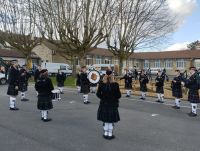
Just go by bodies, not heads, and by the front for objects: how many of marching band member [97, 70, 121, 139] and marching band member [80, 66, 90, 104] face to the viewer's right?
1

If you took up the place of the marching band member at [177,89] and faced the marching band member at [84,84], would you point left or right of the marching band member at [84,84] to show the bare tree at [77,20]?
right

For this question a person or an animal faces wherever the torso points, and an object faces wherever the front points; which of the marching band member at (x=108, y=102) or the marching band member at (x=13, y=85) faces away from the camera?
the marching band member at (x=108, y=102)

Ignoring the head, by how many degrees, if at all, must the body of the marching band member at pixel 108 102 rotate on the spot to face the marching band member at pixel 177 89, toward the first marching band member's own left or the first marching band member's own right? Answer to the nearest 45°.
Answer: approximately 45° to the first marching band member's own right

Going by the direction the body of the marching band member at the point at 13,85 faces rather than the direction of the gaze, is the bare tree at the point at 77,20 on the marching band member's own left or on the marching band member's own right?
on the marching band member's own left

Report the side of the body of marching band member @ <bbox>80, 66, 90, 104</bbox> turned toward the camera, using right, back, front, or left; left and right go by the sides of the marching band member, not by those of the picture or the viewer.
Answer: right

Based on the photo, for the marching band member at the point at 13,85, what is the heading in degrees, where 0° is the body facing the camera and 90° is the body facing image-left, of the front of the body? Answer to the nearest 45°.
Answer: approximately 270°

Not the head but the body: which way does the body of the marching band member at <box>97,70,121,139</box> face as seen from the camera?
away from the camera

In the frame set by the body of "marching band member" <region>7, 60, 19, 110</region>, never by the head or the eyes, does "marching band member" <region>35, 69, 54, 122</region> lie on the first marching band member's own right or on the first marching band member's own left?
on the first marching band member's own right
